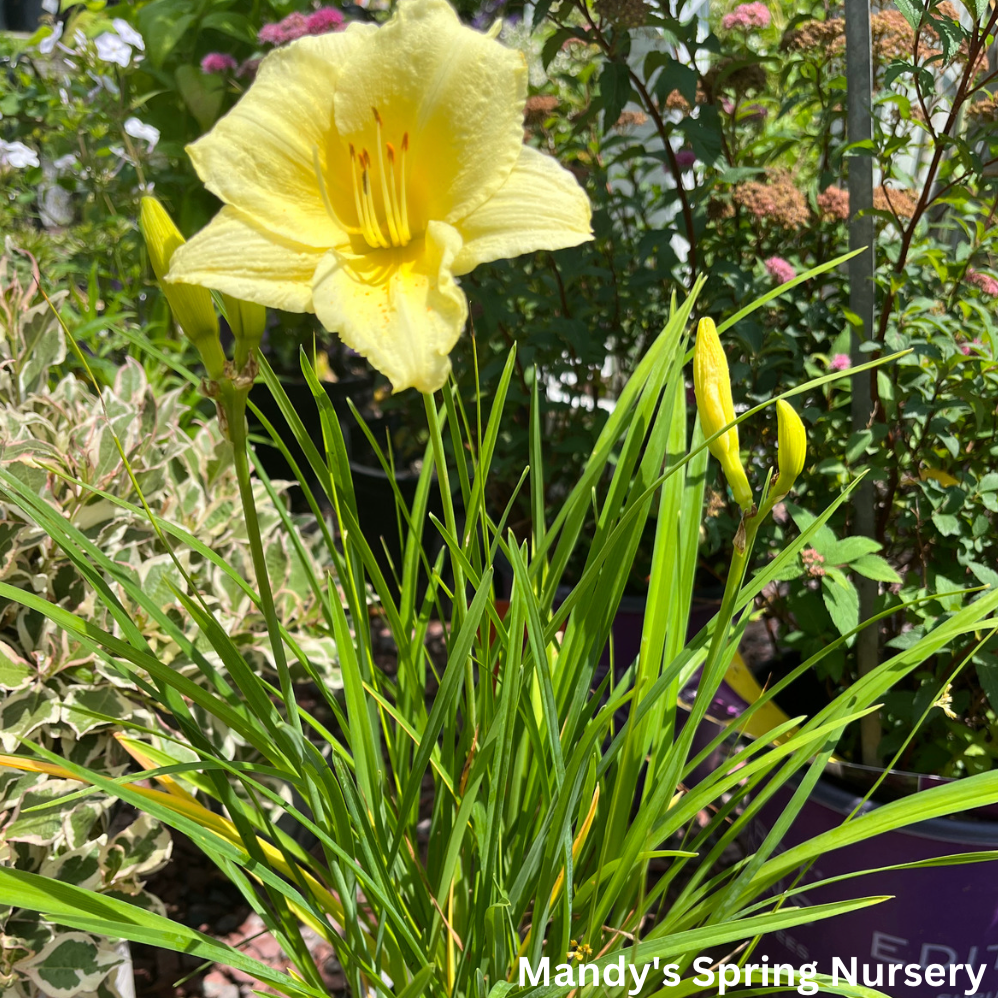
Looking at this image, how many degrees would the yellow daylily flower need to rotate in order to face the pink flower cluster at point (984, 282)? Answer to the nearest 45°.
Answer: approximately 135° to its left

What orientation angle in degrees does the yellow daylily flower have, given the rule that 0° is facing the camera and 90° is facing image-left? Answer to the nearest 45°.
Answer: approximately 0°

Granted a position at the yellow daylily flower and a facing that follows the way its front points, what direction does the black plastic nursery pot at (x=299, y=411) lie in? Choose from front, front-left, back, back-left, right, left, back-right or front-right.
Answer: back

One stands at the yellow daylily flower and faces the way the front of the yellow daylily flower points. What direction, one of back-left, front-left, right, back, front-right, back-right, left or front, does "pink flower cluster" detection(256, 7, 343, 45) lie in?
back

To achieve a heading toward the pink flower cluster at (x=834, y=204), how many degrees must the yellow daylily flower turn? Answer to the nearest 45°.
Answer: approximately 135° to its left

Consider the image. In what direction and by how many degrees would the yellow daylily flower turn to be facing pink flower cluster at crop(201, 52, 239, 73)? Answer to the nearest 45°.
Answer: approximately 180°
